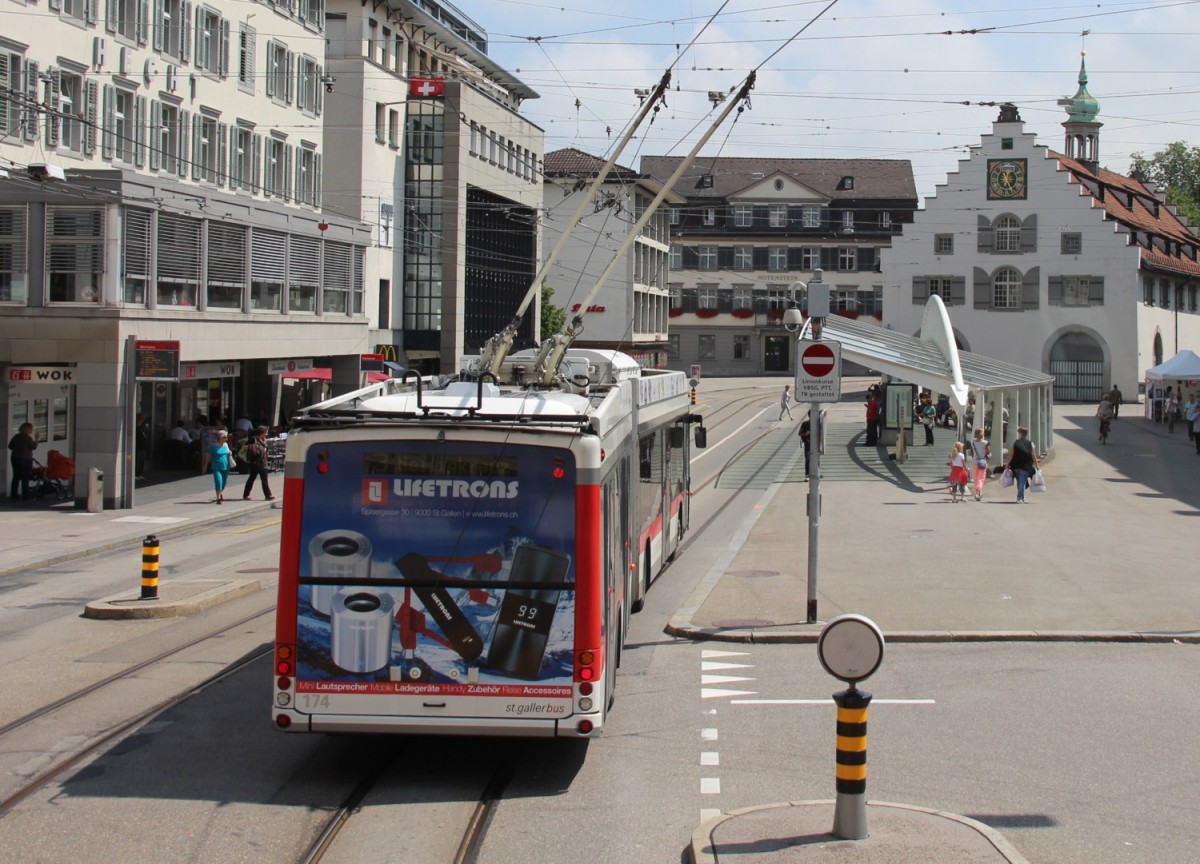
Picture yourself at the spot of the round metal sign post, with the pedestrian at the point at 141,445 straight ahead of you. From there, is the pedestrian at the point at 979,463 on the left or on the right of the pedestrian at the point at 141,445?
right

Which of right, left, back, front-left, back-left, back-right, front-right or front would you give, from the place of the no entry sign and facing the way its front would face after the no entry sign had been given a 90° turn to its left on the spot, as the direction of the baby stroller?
back-left

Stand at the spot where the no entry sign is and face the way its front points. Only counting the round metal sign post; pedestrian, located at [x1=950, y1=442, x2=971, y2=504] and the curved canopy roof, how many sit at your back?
2

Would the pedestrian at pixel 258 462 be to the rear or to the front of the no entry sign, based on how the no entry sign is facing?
to the rear

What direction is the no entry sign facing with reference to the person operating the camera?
facing the viewer

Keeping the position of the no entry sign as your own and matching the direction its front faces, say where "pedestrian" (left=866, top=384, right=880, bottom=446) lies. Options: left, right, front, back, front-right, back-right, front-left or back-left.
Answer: back

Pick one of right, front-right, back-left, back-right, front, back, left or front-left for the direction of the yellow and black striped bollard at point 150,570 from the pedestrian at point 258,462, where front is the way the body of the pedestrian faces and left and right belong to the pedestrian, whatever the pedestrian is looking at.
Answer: right

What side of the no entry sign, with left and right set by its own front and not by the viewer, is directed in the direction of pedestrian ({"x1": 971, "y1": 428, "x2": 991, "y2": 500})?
back

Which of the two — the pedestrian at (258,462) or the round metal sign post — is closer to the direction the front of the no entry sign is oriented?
the round metal sign post
